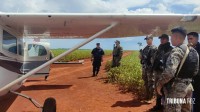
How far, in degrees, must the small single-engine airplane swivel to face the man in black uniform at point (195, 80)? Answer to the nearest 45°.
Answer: approximately 90° to its left

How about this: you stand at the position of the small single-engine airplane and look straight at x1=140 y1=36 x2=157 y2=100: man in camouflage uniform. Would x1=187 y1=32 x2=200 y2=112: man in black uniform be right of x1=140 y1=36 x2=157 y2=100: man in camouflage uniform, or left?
right

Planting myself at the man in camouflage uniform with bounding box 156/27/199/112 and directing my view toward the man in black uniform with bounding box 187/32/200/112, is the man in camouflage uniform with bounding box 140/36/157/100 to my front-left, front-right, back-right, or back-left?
front-left
